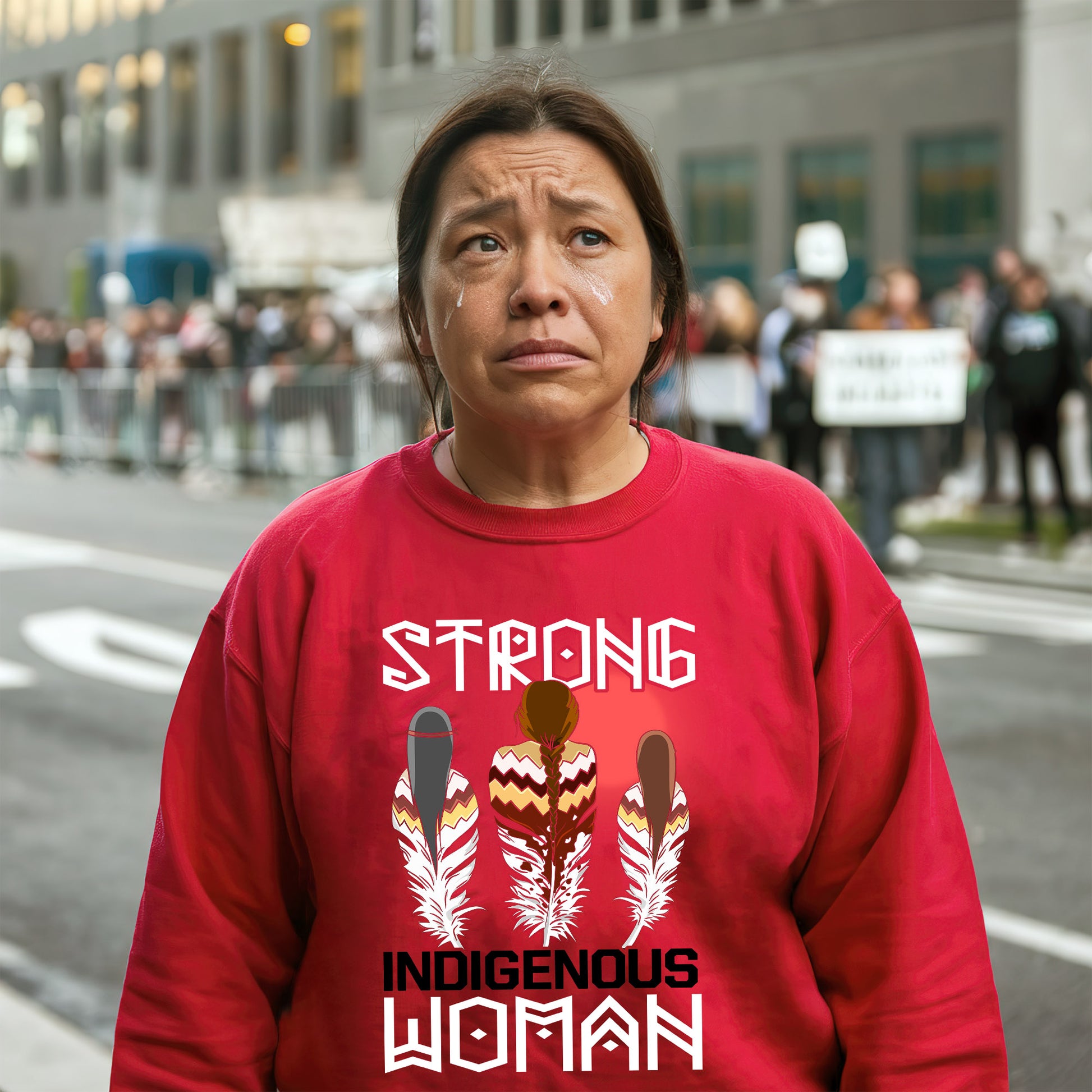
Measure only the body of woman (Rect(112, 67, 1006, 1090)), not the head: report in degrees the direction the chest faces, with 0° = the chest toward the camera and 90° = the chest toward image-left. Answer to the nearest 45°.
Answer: approximately 0°

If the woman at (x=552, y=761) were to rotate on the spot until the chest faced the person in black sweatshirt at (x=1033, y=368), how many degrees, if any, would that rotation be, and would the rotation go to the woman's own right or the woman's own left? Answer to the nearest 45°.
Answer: approximately 180°

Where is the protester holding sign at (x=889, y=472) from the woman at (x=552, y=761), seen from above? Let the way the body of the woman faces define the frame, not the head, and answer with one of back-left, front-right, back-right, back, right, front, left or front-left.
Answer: back

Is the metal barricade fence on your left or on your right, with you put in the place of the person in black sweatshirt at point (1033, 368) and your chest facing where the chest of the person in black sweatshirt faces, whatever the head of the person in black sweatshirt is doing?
on your right

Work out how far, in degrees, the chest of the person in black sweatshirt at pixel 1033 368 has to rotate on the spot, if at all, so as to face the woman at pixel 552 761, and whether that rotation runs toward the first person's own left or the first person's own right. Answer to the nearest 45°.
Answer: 0° — they already face them

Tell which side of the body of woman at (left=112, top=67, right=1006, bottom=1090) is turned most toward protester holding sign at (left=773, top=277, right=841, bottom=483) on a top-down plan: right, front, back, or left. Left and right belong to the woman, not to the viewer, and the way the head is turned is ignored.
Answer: back

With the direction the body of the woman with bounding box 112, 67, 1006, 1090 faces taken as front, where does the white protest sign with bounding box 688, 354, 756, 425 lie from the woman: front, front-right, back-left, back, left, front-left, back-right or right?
back

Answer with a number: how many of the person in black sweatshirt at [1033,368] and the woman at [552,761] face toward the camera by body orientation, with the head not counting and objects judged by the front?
2

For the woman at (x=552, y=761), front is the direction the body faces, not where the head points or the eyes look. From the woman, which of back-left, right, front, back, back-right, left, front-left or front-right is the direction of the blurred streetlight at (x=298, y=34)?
back

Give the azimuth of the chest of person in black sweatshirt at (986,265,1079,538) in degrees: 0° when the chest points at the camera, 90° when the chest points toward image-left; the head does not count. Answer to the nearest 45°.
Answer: approximately 0°

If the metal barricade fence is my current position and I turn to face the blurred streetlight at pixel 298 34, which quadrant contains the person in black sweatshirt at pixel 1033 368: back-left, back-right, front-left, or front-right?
back-right

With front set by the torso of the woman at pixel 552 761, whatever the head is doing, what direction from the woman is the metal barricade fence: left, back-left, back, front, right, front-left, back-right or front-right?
back

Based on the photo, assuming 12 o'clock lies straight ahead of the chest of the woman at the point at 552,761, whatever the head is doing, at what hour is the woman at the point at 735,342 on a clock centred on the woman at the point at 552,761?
the woman at the point at 735,342 is roughly at 6 o'clock from the woman at the point at 552,761.
